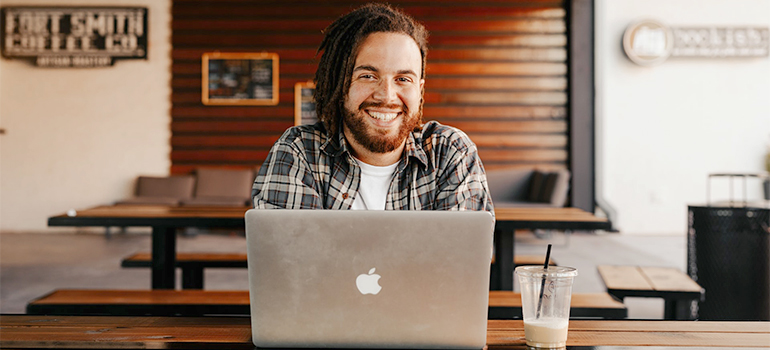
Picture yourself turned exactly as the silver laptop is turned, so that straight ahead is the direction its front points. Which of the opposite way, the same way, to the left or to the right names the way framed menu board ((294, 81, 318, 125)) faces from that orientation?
the opposite way

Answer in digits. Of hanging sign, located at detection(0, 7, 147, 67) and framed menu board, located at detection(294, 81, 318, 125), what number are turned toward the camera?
2

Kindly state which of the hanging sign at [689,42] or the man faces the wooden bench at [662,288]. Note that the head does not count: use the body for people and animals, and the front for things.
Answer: the hanging sign

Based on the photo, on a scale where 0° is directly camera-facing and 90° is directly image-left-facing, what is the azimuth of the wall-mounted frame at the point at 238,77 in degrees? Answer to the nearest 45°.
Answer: approximately 0°

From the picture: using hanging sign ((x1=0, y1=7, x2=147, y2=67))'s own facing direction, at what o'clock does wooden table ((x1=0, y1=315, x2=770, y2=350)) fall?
The wooden table is roughly at 12 o'clock from the hanging sign.

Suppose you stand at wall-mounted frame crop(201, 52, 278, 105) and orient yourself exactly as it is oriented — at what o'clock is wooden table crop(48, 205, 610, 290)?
The wooden table is roughly at 12 o'clock from the wall-mounted frame.

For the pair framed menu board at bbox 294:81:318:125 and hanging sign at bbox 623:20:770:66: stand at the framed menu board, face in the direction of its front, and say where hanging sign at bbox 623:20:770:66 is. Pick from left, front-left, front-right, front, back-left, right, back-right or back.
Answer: left

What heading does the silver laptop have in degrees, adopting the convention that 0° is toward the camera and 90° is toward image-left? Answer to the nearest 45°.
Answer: approximately 180°

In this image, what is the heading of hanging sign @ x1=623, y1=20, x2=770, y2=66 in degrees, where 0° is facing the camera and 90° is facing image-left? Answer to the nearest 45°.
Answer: approximately 0°

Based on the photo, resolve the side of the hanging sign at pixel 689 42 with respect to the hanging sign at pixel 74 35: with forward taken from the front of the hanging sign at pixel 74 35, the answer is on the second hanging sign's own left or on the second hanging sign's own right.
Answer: on the second hanging sign's own left

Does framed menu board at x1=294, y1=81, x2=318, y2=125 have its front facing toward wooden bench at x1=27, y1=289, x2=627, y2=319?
yes
